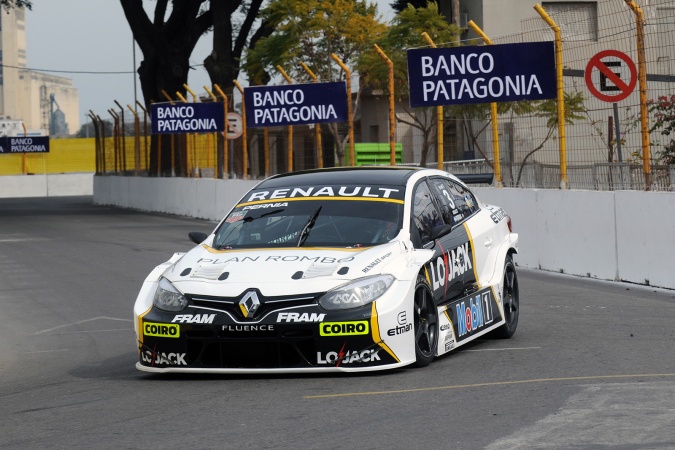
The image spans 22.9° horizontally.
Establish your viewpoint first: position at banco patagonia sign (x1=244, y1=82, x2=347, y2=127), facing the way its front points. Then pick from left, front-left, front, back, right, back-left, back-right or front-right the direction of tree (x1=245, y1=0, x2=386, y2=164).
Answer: back

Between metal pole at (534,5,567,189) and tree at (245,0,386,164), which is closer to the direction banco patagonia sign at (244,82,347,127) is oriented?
the metal pole

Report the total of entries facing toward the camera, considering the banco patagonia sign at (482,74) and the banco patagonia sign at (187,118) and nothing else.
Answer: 2

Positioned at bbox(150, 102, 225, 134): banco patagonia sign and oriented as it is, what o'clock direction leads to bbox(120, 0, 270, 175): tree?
The tree is roughly at 6 o'clock from the banco patagonia sign.

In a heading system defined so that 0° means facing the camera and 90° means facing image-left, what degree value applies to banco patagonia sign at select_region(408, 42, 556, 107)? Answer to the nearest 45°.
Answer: approximately 0°

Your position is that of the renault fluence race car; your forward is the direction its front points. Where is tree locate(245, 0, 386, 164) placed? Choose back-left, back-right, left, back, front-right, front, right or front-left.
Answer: back-right

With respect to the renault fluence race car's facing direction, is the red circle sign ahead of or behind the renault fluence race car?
behind
